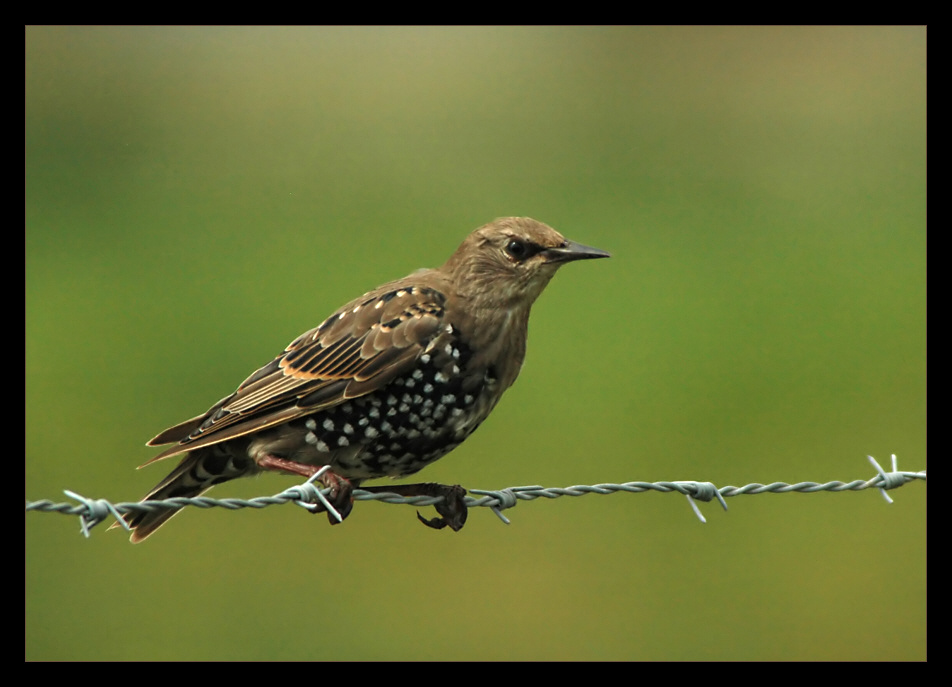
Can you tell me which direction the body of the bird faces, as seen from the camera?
to the viewer's right
